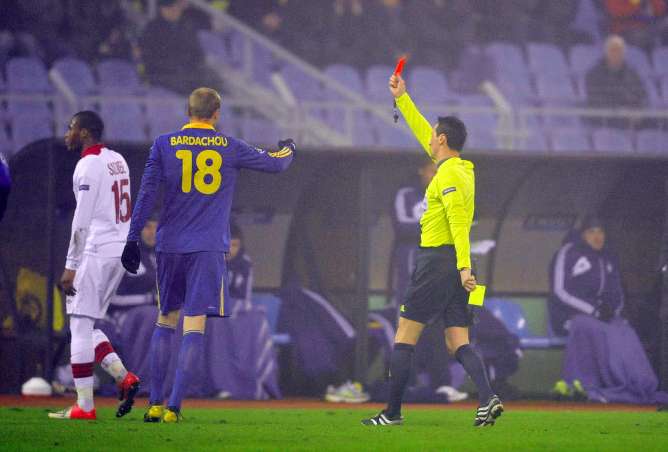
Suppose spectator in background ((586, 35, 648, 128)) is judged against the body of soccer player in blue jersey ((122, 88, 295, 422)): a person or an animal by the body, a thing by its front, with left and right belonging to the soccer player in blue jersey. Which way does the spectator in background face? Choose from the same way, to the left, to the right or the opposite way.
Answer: the opposite way

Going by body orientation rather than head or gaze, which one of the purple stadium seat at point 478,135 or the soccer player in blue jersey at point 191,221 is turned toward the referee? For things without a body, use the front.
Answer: the purple stadium seat

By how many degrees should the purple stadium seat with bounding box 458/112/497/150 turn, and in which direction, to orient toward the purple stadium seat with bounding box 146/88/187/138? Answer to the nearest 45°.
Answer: approximately 90° to its right

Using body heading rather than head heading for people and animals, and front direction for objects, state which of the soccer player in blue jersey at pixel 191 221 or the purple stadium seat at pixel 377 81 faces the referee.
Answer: the purple stadium seat

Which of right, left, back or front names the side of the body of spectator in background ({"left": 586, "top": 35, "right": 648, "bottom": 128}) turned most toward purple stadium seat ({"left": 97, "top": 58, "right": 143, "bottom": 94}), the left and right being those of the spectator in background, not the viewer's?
right

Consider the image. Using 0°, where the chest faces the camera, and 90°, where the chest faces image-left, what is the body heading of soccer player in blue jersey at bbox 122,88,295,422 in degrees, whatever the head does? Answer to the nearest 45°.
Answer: approximately 180°

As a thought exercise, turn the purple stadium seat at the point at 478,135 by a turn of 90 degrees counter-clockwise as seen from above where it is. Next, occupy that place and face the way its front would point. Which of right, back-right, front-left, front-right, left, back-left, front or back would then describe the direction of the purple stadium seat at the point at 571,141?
front-left

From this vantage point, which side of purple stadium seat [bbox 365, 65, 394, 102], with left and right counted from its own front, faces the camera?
front

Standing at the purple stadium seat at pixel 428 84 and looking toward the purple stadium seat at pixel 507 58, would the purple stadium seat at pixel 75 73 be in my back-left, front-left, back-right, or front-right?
back-left

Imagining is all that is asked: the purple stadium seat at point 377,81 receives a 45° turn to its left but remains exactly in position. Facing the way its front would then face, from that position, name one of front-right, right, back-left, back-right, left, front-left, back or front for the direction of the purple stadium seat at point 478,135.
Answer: front

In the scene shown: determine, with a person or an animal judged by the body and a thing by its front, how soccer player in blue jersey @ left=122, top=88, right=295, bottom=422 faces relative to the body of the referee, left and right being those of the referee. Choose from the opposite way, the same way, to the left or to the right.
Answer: to the right

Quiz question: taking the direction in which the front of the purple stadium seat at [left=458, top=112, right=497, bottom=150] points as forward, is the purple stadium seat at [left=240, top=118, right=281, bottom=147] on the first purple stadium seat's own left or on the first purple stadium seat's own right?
on the first purple stadium seat's own right

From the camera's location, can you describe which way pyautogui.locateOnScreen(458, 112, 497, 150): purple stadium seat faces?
facing the viewer

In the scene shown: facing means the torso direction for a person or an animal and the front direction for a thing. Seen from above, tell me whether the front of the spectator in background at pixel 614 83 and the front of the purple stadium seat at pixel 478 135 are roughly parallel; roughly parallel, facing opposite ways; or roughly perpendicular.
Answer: roughly parallel

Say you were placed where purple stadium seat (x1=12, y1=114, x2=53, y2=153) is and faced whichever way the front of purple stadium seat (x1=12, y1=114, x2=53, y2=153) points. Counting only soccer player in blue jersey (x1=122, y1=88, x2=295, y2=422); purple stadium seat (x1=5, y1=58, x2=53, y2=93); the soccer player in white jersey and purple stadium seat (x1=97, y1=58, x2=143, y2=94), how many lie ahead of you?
2

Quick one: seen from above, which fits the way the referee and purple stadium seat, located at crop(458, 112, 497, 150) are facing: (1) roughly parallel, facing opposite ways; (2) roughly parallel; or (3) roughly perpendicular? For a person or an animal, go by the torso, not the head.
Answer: roughly perpendicular

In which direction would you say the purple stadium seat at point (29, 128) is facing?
toward the camera

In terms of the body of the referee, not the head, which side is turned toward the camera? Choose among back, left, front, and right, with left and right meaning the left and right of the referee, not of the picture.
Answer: left
